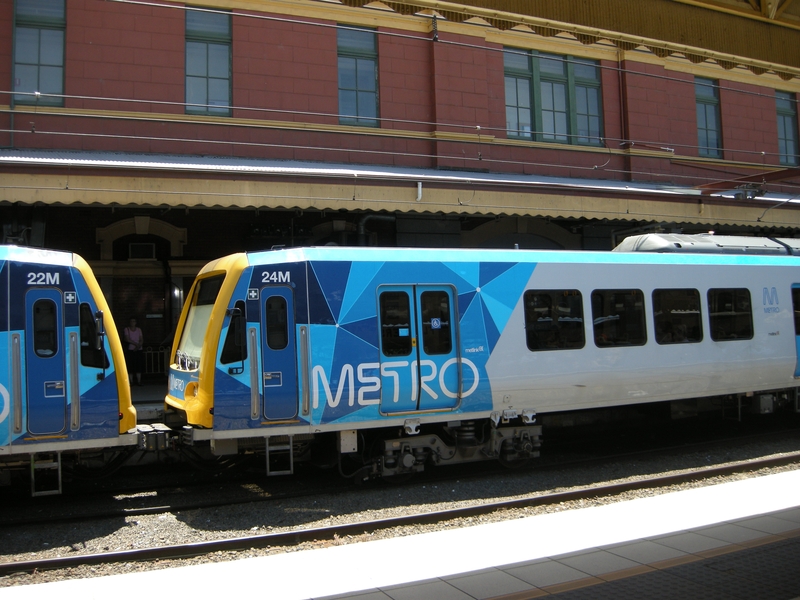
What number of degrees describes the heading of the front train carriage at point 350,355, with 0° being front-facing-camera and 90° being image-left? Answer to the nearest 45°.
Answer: approximately 90°

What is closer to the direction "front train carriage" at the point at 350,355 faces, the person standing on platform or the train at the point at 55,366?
the train

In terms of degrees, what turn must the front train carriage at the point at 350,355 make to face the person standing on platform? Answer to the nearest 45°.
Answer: approximately 45° to its right

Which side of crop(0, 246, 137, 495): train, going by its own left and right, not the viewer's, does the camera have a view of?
right

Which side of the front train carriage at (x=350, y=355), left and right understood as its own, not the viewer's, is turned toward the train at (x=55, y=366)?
front

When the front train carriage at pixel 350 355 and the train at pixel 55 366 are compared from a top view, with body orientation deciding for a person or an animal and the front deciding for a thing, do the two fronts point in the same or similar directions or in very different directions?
very different directions

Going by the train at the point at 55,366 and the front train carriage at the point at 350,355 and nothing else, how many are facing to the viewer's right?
1

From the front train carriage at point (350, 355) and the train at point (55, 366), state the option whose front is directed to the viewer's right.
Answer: the train

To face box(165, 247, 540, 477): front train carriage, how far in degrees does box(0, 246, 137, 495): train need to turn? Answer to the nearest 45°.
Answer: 0° — it already faces it

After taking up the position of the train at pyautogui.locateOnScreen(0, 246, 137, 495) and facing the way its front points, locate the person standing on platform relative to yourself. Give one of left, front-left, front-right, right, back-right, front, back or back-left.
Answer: left
